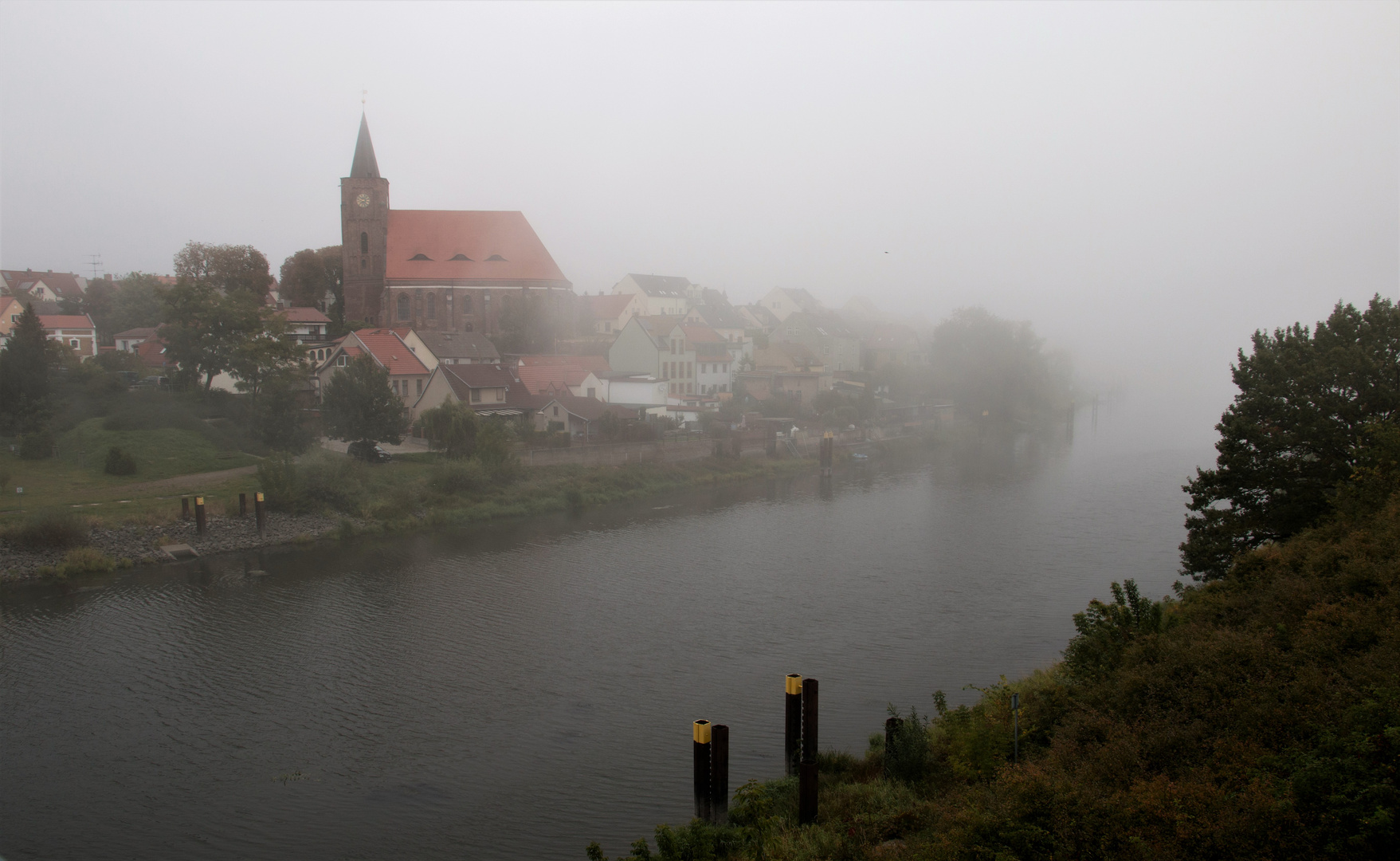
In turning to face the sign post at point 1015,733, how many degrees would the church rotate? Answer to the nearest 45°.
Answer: approximately 90° to its left

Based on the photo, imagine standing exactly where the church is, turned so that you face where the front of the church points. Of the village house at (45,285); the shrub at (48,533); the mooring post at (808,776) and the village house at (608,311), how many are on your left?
2

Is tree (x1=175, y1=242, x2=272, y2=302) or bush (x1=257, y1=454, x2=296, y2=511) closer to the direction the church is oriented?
the tree

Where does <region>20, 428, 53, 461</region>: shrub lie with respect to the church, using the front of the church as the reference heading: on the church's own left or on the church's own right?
on the church's own left

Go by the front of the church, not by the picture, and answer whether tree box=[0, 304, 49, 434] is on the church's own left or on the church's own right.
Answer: on the church's own left

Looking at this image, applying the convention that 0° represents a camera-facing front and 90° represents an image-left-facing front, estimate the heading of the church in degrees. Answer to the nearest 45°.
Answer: approximately 90°
